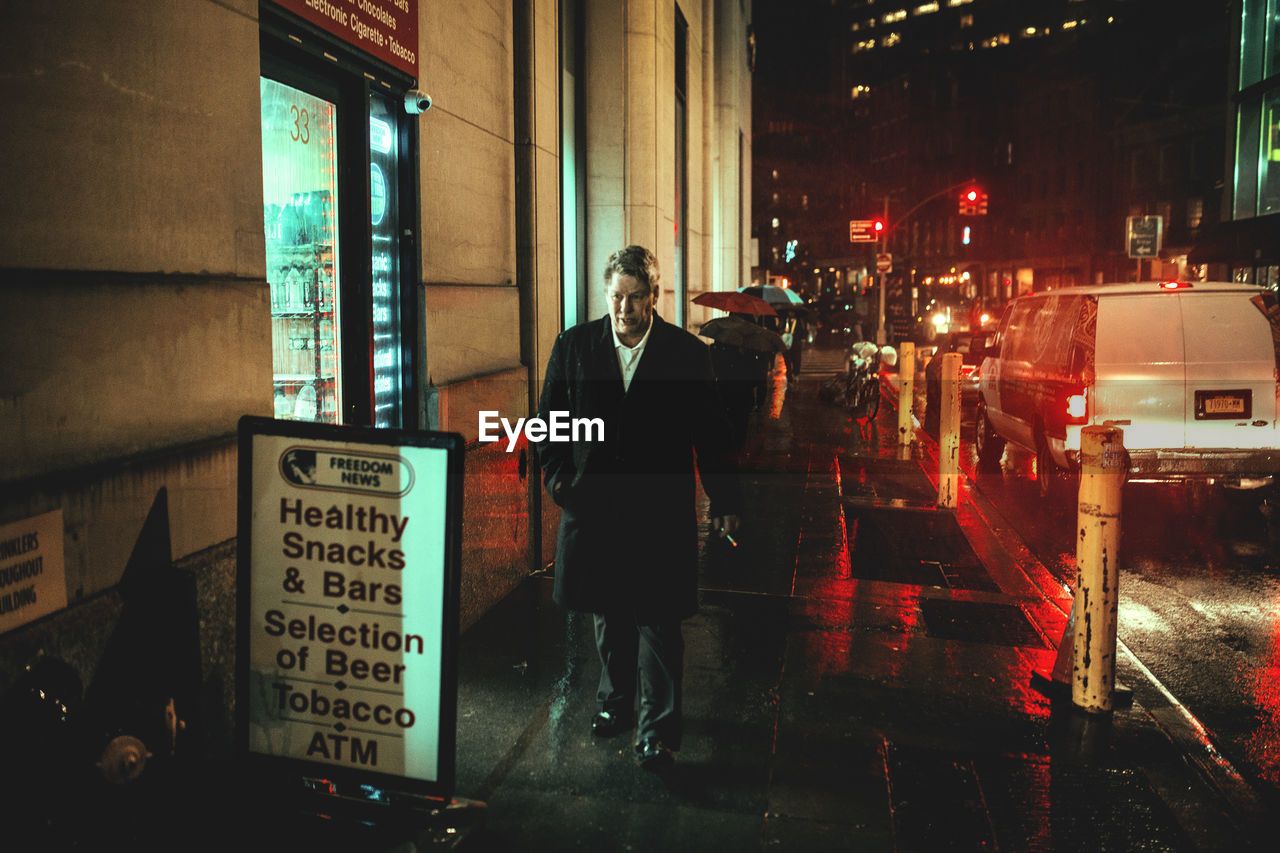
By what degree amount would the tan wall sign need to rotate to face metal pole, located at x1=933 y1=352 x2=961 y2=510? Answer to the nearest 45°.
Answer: approximately 90° to its left

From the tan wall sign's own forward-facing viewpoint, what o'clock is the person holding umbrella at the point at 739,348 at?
The person holding umbrella is roughly at 9 o'clock from the tan wall sign.

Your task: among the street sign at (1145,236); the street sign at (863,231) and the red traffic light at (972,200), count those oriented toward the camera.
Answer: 3

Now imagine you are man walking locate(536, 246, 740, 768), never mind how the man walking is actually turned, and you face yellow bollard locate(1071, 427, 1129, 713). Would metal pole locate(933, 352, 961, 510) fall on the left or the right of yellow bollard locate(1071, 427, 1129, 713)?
left

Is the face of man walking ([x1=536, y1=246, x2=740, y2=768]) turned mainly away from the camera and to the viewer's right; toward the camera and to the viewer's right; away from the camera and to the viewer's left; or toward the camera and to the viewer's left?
toward the camera and to the viewer's left

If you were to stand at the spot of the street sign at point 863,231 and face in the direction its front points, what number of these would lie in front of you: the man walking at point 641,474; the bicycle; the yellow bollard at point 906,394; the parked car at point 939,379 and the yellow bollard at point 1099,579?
5

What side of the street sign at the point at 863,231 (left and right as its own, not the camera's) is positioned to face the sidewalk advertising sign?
front

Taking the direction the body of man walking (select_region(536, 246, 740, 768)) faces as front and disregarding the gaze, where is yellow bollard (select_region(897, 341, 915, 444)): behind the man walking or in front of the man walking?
behind

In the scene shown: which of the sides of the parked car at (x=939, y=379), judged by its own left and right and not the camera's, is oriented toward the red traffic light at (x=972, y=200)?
front

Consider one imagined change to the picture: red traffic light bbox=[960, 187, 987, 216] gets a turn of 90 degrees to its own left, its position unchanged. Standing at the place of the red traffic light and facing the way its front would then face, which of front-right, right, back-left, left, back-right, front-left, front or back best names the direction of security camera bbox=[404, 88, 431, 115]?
right

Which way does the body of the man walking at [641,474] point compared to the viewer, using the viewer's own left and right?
facing the viewer

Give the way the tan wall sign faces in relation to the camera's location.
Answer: facing the viewer and to the right of the viewer

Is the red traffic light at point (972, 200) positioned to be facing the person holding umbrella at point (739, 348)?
yes

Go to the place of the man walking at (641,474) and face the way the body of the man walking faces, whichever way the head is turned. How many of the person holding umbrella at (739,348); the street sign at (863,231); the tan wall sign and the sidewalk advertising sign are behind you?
2

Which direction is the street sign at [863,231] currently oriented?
toward the camera

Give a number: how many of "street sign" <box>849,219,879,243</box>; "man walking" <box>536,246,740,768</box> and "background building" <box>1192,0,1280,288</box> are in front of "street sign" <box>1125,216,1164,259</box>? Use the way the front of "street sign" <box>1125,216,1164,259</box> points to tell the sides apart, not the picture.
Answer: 1

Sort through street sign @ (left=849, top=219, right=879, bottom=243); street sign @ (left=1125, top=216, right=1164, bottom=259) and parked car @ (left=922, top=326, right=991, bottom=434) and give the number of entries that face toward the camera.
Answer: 2

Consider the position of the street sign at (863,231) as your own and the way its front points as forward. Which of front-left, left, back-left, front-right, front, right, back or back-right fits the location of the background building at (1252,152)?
front-left

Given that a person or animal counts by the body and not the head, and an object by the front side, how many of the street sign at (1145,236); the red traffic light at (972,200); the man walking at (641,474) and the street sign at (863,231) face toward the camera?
4

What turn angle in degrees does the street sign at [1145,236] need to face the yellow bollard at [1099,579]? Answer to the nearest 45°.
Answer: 0° — it already faces it

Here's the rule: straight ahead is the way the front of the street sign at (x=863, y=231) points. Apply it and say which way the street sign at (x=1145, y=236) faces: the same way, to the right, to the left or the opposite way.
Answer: the same way

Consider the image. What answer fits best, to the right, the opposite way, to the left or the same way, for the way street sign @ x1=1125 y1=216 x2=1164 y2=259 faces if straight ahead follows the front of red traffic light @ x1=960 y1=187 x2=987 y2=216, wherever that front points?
the same way
